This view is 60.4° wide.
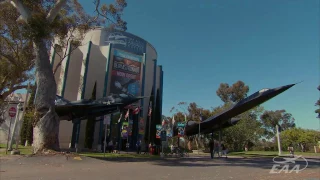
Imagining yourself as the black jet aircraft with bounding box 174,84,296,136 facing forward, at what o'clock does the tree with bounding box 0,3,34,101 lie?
The tree is roughly at 5 o'clock from the black jet aircraft.

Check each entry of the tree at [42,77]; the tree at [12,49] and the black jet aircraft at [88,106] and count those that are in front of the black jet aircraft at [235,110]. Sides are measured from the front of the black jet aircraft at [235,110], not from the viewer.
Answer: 0

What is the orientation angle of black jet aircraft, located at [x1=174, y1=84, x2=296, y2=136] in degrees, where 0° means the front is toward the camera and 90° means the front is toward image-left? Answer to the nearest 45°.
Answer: approximately 270°

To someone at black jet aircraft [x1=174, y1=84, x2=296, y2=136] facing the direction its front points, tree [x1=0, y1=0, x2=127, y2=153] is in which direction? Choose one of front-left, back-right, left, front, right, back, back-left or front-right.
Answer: back-right

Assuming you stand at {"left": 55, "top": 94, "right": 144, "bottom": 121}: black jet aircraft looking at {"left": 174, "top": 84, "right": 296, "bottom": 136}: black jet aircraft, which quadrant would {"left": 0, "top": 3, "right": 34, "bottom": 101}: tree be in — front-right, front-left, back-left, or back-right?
back-left
